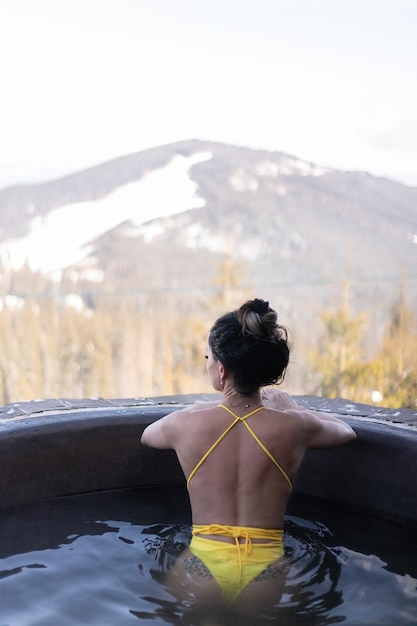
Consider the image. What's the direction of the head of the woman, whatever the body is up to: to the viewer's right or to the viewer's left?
to the viewer's left

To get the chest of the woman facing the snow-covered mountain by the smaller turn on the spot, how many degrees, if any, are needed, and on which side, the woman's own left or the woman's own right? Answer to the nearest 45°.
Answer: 0° — they already face it

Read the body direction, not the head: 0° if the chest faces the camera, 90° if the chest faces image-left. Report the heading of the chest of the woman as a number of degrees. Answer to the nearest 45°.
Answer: approximately 180°
